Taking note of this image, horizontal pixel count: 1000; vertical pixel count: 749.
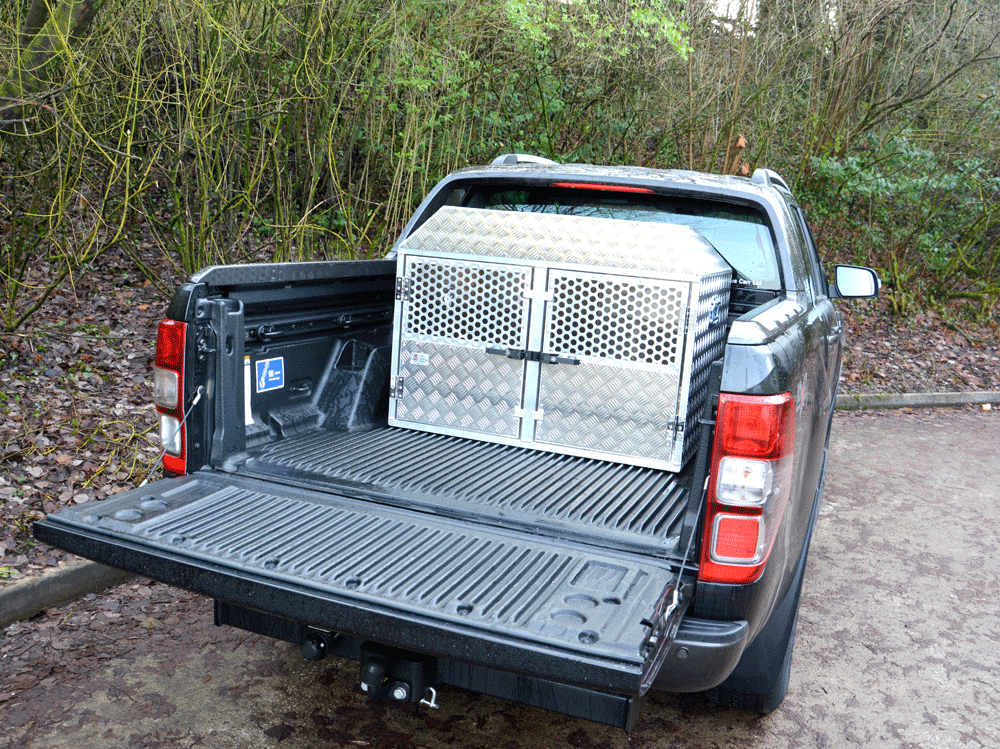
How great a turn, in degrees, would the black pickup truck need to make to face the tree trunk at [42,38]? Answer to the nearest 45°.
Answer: approximately 90° to its left

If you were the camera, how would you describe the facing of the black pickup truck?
facing away from the viewer and to the right of the viewer
